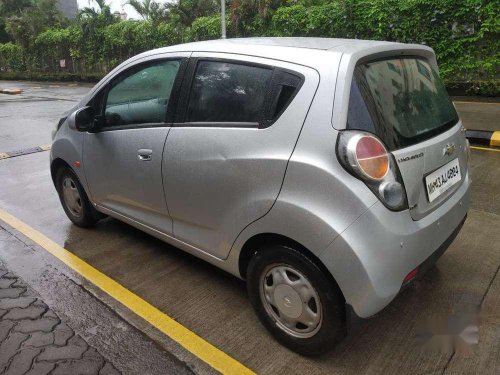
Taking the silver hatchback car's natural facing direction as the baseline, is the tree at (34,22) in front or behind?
in front

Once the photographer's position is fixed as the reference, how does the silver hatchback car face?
facing away from the viewer and to the left of the viewer

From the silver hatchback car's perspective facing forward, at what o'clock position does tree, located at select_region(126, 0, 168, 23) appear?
The tree is roughly at 1 o'clock from the silver hatchback car.

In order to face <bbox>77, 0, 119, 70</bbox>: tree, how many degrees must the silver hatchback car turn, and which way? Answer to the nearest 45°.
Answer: approximately 45° to its right

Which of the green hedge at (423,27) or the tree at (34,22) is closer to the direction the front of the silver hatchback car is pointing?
the tree

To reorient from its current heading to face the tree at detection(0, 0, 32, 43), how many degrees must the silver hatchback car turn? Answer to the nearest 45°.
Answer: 0° — it already faces it

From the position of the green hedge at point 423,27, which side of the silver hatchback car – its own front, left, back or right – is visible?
right

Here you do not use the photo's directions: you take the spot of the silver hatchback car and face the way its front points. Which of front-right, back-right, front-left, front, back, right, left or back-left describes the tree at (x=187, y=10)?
front-right
